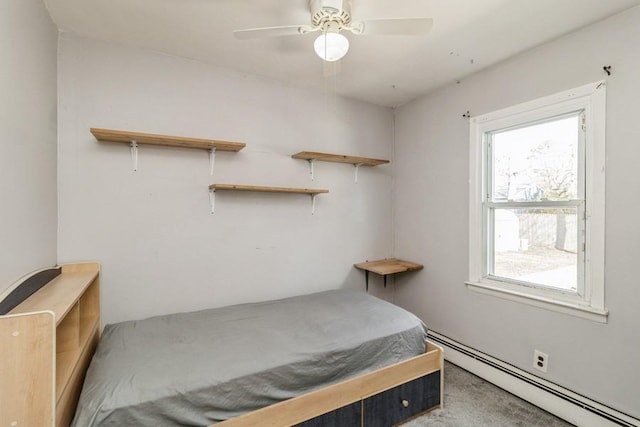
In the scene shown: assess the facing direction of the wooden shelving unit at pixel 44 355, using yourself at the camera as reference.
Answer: facing to the right of the viewer

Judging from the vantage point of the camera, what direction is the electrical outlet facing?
facing the viewer and to the left of the viewer

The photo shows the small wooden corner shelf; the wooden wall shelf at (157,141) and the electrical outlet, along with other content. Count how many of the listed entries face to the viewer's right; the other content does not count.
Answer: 0

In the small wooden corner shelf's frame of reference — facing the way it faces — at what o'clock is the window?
The window is roughly at 10 o'clock from the small wooden corner shelf.

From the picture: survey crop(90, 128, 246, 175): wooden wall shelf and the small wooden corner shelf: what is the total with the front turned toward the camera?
2

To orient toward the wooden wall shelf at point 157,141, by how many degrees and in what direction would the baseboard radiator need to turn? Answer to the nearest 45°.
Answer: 0° — it already faces it

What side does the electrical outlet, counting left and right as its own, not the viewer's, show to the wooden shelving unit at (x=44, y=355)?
front

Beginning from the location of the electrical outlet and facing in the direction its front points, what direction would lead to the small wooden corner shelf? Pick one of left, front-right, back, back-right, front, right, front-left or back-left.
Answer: front-right

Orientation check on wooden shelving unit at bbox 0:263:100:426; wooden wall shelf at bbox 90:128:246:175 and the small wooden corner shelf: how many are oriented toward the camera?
2

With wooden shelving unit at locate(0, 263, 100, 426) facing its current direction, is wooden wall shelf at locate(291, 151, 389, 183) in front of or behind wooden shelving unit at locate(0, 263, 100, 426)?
in front

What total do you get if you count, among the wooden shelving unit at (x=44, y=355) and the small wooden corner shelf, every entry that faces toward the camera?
1

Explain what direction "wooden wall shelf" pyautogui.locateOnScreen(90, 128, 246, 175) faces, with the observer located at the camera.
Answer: facing the viewer

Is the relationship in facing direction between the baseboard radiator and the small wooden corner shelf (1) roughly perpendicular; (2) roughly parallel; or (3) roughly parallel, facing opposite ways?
roughly perpendicular

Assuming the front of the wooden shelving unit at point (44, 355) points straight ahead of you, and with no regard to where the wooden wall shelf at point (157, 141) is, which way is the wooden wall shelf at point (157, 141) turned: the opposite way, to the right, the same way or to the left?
to the right

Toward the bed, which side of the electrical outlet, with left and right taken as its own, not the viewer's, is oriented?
front
